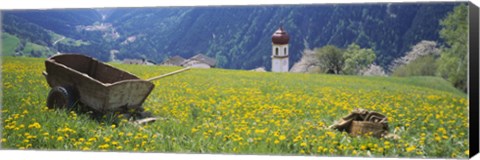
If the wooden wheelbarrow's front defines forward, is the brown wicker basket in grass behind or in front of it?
behind

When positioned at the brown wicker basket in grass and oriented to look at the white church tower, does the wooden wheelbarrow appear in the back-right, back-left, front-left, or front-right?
front-left

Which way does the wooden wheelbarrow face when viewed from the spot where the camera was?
facing away from the viewer and to the left of the viewer
